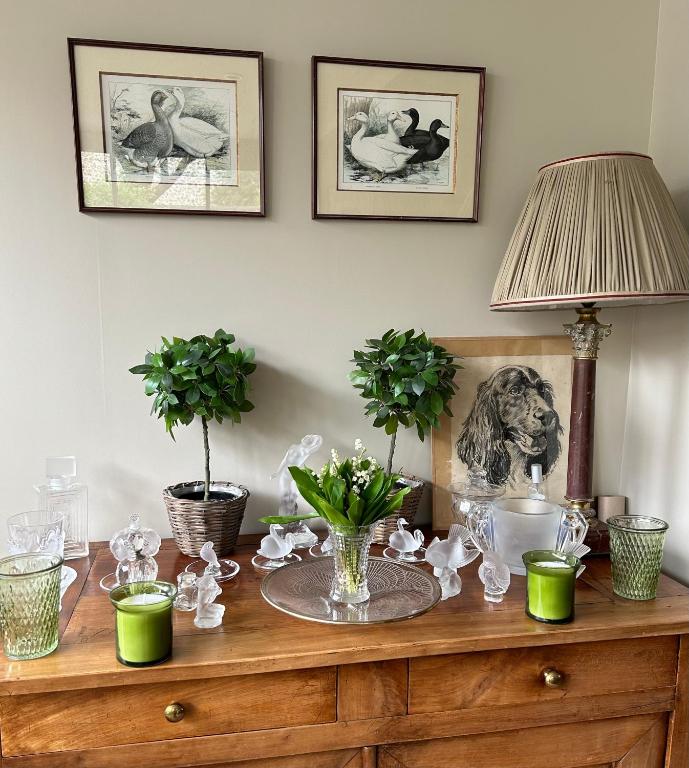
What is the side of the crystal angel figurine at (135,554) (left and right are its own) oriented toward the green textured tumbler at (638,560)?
left

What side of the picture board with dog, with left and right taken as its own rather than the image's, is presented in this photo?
front

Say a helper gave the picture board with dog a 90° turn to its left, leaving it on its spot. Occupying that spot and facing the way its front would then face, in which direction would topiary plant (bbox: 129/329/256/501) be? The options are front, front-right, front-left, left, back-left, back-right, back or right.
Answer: back-right

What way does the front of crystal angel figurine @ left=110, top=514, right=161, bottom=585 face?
toward the camera

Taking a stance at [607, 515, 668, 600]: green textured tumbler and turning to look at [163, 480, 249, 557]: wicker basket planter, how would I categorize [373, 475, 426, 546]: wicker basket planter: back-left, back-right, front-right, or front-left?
front-right

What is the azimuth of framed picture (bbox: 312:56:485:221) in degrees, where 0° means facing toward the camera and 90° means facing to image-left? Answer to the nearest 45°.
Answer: approximately 0°

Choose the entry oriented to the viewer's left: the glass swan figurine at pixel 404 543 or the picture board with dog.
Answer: the glass swan figurine

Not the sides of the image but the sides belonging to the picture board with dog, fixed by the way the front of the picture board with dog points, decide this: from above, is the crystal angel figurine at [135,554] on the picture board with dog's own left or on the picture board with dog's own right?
on the picture board with dog's own right

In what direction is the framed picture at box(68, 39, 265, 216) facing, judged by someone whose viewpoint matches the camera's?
facing the viewer
